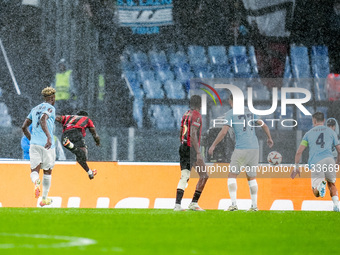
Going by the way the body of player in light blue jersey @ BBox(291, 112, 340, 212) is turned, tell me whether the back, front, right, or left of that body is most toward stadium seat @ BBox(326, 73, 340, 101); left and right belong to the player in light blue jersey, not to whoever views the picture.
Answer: front

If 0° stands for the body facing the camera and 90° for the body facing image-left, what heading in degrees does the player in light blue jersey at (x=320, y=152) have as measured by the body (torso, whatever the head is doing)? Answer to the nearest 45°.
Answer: approximately 180°

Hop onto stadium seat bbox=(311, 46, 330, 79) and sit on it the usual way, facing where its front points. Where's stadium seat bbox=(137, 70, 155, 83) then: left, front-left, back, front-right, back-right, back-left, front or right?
right

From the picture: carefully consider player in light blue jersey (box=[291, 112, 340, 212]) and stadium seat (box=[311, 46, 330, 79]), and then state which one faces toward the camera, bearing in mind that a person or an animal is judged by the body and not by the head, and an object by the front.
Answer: the stadium seat

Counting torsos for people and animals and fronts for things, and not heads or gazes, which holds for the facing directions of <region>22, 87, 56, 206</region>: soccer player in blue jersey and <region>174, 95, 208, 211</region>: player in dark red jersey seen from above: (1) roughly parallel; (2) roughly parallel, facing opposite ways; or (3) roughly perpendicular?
roughly parallel

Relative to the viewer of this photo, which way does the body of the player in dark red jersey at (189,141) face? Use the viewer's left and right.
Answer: facing away from the viewer and to the right of the viewer

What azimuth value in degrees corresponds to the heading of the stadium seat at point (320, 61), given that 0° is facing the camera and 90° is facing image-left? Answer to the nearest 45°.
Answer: approximately 0°

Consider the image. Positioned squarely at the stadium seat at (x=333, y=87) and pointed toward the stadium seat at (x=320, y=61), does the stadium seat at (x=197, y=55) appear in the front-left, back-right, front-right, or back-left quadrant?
front-left

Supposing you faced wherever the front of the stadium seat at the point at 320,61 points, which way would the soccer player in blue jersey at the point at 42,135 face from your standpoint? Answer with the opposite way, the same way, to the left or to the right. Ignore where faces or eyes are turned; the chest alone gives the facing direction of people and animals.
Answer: the opposite way

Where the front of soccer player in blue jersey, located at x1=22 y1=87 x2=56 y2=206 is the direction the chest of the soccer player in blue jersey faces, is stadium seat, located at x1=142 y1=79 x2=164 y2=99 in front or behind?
in front

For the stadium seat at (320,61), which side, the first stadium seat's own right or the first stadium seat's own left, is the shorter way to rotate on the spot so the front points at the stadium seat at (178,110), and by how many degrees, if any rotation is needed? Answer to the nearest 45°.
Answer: approximately 45° to the first stadium seat's own right

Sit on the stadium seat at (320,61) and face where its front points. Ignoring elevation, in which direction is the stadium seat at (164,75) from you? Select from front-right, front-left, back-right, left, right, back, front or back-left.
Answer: right

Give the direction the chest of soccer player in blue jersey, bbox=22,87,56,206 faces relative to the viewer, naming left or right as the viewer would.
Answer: facing away from the viewer and to the right of the viewer

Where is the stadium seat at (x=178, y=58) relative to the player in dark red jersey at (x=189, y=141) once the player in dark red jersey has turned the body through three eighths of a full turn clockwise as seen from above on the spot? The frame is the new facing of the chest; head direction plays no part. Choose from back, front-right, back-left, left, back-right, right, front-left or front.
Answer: back

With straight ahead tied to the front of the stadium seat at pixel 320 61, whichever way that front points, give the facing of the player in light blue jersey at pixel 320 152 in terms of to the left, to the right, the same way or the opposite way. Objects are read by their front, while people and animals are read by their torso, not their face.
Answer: the opposite way
